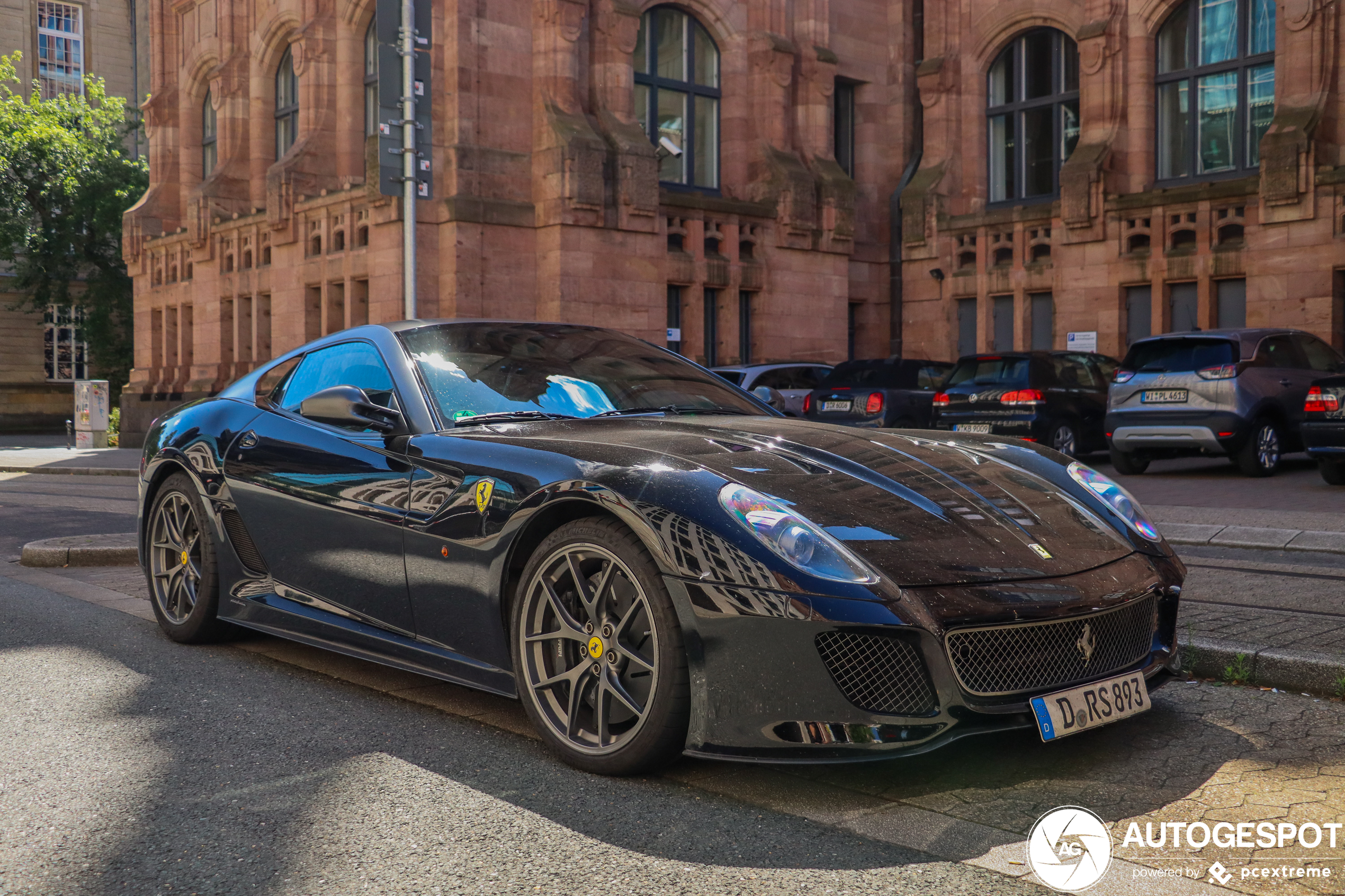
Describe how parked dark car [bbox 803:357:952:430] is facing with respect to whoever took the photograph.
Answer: facing away from the viewer and to the right of the viewer

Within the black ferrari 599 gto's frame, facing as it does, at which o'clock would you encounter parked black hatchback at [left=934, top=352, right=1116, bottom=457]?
The parked black hatchback is roughly at 8 o'clock from the black ferrari 599 gto.

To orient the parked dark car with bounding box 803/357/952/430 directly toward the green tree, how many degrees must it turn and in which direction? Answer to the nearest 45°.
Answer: approximately 90° to its left

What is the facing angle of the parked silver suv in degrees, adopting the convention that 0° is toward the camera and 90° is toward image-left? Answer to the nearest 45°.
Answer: approximately 225°

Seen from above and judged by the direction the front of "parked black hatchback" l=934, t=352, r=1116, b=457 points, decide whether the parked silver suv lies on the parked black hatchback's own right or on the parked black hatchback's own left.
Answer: on the parked black hatchback's own right

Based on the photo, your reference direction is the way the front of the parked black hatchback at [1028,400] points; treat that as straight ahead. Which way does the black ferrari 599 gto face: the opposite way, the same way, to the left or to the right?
to the right

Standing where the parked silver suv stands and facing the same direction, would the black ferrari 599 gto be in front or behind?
behind

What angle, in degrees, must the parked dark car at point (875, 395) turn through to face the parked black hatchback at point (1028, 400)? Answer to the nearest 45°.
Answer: approximately 90° to its right

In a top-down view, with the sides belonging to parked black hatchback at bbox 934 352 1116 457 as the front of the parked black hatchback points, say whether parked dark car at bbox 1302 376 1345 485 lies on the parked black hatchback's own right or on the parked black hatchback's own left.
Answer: on the parked black hatchback's own right

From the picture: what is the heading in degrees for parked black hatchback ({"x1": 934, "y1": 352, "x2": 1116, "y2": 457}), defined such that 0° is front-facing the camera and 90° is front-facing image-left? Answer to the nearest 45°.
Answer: approximately 225°
